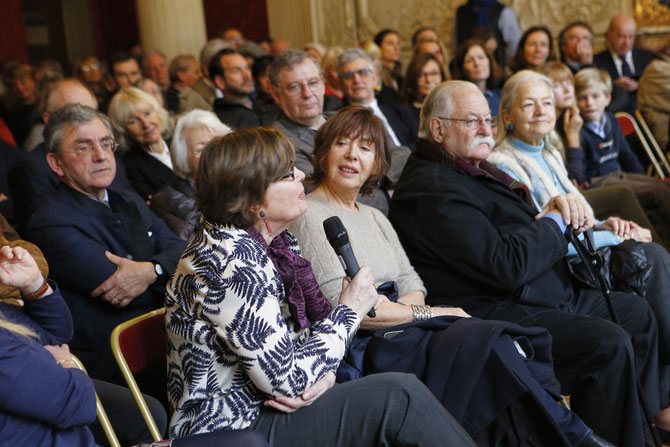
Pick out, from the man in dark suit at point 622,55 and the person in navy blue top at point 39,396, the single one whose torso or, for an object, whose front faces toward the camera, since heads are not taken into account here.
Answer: the man in dark suit

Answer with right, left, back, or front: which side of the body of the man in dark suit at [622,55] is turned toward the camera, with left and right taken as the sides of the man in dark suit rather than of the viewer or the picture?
front

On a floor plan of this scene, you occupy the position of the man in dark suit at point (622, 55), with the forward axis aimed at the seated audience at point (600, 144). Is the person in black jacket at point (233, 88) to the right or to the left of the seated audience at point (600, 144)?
right

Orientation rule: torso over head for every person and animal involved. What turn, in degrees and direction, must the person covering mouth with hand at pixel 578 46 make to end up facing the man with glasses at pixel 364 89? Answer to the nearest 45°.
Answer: approximately 90° to their right

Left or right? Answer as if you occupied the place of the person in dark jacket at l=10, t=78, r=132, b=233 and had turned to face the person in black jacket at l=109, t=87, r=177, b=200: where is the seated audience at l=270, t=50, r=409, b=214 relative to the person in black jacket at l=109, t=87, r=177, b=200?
right

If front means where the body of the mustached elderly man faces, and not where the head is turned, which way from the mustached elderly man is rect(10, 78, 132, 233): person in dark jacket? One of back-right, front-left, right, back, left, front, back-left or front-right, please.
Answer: back-right

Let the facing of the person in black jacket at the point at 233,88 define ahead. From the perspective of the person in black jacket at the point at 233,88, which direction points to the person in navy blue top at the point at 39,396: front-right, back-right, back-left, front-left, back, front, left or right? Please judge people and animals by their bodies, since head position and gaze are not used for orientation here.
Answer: front-right

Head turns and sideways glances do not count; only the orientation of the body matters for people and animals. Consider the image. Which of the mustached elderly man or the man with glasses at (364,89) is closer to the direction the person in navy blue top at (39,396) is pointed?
the mustached elderly man

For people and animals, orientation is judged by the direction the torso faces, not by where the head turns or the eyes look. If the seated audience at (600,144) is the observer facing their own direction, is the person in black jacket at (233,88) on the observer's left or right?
on their right

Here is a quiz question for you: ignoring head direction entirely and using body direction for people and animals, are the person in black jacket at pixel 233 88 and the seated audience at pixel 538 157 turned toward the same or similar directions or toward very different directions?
same or similar directions

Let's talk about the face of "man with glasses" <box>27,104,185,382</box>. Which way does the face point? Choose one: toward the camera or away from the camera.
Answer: toward the camera
